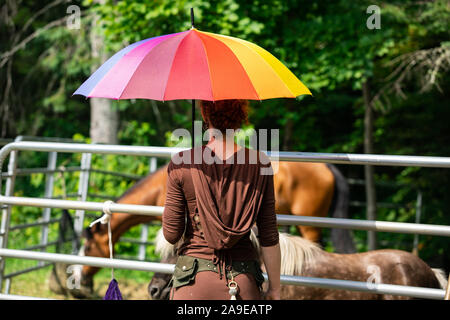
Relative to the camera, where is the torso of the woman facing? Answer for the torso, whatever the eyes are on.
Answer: away from the camera

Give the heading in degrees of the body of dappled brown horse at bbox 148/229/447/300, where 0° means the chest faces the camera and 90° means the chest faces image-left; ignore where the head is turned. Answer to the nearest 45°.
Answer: approximately 90°

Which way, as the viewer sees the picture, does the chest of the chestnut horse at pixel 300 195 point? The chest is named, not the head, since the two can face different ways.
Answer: to the viewer's left

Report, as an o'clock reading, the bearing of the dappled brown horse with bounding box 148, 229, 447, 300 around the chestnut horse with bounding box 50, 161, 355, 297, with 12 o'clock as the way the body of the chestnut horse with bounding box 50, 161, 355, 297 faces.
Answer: the dappled brown horse with bounding box 148, 229, 447, 300 is roughly at 9 o'clock from the chestnut horse with bounding box 50, 161, 355, 297.

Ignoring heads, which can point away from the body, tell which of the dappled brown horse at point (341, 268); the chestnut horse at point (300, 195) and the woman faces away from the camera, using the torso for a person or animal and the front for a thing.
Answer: the woman

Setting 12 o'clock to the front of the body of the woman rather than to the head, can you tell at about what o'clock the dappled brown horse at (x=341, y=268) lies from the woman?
The dappled brown horse is roughly at 1 o'clock from the woman.

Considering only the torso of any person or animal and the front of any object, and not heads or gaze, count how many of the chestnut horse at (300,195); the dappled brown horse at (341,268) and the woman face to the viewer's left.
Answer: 2

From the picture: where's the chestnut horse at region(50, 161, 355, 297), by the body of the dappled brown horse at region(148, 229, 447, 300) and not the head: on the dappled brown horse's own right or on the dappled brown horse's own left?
on the dappled brown horse's own right

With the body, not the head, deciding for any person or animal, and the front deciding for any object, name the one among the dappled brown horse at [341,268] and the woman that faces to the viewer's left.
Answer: the dappled brown horse

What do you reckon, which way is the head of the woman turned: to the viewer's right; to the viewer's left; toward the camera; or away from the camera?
away from the camera

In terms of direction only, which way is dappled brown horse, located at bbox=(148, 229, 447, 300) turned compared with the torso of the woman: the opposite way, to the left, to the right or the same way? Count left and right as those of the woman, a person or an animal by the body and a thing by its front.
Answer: to the left

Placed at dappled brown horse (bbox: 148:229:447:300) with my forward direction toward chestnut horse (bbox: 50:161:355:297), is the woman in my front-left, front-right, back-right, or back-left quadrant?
back-left
